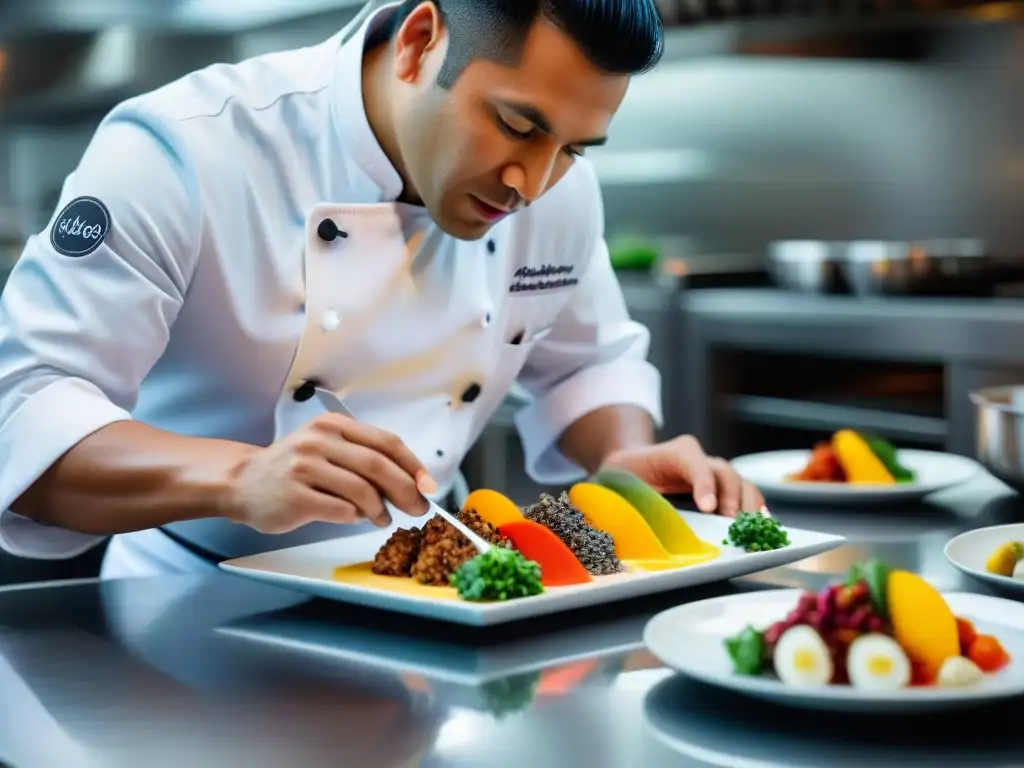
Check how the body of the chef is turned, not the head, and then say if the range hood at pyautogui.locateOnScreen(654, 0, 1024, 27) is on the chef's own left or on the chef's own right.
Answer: on the chef's own left

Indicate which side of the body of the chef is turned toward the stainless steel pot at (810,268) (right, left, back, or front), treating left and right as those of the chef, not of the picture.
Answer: left

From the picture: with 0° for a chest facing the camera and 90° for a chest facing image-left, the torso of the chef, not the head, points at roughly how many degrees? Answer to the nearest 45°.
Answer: approximately 315°

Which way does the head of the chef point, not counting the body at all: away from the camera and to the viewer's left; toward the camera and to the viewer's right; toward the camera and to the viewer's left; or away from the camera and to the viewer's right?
toward the camera and to the viewer's right

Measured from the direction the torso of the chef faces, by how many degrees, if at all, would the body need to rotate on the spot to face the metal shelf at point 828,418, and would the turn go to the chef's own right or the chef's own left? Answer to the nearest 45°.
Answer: approximately 90° to the chef's own left
